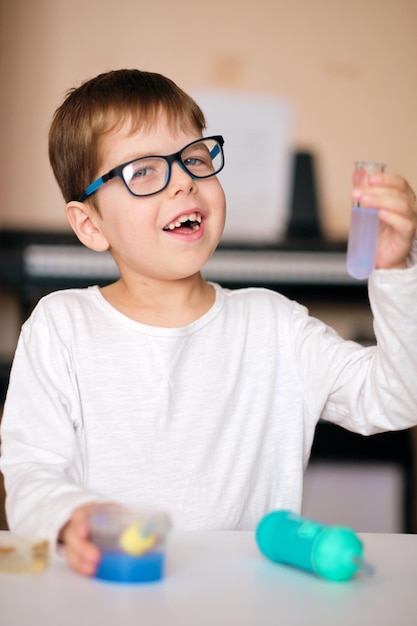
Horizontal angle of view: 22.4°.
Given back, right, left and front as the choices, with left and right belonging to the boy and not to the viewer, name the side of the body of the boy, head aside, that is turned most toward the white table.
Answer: front

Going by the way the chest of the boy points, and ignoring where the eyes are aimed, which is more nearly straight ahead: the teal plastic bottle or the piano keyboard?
the teal plastic bottle

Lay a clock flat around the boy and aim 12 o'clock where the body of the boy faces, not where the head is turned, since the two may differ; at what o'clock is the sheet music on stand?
The sheet music on stand is roughly at 6 o'clock from the boy.

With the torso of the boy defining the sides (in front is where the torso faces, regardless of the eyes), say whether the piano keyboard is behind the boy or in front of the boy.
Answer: behind

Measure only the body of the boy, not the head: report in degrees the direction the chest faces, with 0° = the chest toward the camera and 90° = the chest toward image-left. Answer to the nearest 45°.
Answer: approximately 0°

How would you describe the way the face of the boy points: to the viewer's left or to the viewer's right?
to the viewer's right

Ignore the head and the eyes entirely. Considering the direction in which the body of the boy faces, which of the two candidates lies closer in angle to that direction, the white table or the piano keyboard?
the white table
